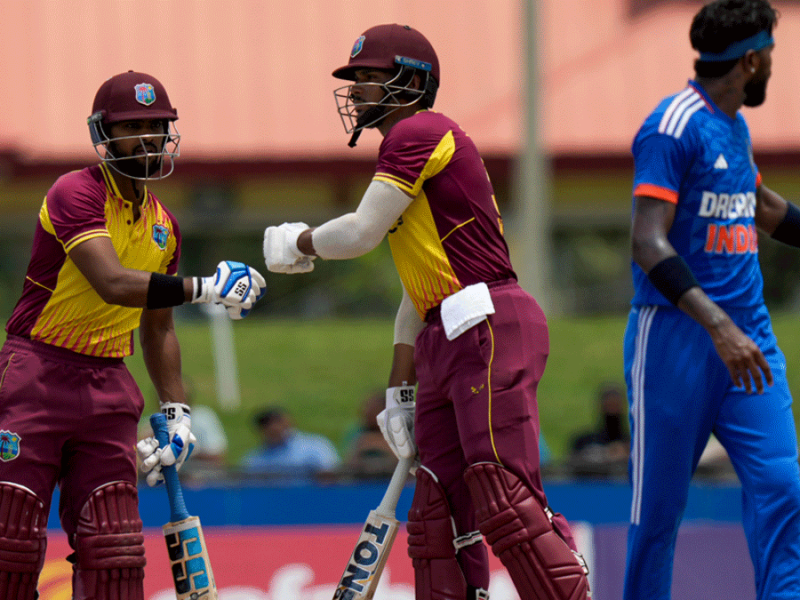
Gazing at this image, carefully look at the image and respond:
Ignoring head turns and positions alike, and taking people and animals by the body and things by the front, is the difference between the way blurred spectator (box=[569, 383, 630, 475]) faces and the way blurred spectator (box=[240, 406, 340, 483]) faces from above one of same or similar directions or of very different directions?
same or similar directions

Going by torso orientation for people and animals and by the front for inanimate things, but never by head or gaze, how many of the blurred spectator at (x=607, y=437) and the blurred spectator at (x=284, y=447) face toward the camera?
2

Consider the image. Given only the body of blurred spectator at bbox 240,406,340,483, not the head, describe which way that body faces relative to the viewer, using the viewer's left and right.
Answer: facing the viewer

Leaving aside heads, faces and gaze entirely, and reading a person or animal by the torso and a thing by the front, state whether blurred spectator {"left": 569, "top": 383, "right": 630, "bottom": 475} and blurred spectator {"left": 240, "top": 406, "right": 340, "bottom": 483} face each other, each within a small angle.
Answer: no

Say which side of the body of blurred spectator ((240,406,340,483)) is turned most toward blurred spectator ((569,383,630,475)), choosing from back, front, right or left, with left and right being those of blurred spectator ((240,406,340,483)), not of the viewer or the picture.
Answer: left

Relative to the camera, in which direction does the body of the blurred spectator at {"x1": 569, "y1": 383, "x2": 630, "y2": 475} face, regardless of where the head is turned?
toward the camera

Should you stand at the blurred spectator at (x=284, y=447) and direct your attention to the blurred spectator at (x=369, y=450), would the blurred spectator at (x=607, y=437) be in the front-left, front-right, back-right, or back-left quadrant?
front-left

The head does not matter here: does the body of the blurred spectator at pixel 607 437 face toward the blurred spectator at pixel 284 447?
no

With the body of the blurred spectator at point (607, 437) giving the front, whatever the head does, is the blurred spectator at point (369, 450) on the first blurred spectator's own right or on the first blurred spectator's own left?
on the first blurred spectator's own right
